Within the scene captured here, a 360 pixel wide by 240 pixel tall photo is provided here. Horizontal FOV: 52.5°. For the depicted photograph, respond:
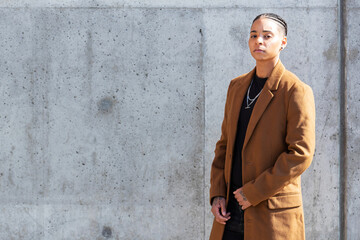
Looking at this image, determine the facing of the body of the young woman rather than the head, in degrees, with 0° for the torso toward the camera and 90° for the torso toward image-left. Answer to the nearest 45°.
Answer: approximately 45°
